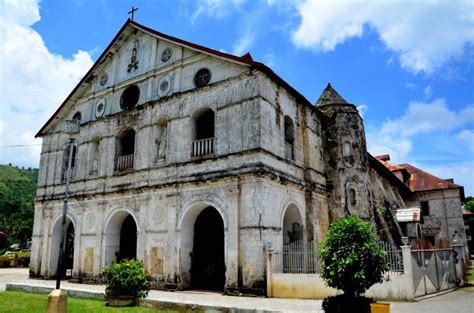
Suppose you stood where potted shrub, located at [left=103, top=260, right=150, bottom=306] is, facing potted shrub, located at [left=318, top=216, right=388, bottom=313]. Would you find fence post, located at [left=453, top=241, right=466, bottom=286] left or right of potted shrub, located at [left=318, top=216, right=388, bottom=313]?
left

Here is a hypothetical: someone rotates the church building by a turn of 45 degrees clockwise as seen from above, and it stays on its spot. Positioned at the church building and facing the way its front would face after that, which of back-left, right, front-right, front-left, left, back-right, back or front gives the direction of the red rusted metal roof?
back-right

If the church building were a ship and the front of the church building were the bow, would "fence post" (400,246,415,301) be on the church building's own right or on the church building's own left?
on the church building's own left

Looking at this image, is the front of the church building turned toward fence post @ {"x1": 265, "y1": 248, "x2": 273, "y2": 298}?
no

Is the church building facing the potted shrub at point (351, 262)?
no

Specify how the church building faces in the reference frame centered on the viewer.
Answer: facing the viewer and to the left of the viewer

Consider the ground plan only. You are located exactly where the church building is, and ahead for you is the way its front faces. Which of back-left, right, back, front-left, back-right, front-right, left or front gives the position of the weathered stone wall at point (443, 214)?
back

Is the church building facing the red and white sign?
no

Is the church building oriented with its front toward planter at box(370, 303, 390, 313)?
no

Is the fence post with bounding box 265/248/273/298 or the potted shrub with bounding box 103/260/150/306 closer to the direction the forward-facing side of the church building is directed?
the potted shrub

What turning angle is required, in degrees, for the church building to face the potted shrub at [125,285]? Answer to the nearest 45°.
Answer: approximately 45° to its left

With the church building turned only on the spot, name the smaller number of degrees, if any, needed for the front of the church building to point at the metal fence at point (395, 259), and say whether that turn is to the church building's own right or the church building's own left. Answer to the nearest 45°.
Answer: approximately 90° to the church building's own left
